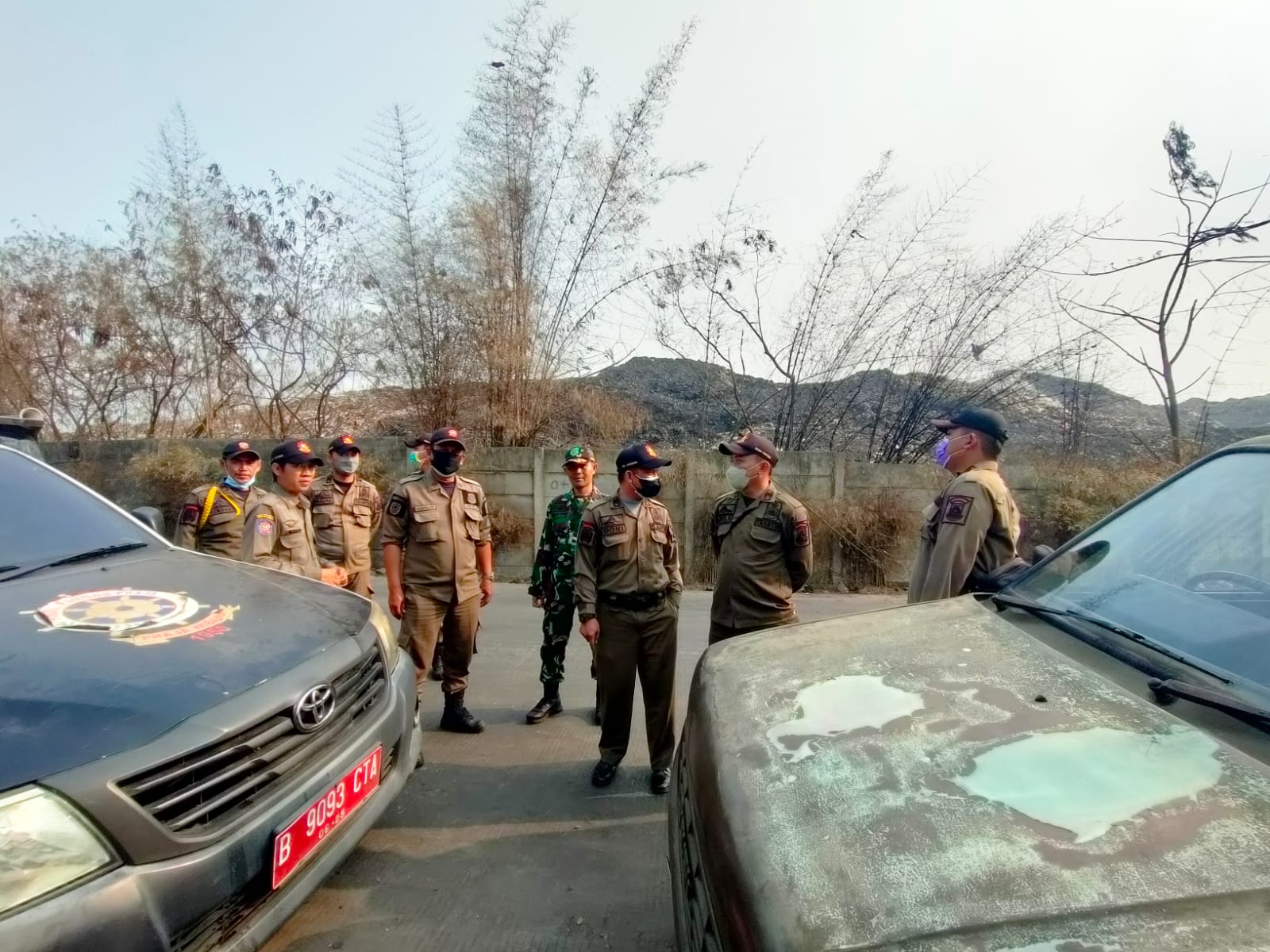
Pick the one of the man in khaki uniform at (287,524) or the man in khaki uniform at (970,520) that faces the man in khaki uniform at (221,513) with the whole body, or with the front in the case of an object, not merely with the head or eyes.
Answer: the man in khaki uniform at (970,520)

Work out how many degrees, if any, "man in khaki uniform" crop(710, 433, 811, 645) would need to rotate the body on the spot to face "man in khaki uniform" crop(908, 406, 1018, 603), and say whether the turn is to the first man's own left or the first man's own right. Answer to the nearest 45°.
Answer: approximately 135° to the first man's own left

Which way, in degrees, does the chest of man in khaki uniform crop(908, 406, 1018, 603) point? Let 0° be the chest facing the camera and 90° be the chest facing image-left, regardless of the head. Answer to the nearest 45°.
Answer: approximately 90°

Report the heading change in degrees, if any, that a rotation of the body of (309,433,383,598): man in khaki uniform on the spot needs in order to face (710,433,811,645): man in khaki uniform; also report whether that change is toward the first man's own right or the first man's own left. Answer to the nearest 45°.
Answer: approximately 45° to the first man's own left

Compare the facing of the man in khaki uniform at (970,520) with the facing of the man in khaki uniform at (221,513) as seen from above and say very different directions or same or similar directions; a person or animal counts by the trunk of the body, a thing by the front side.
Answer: very different directions

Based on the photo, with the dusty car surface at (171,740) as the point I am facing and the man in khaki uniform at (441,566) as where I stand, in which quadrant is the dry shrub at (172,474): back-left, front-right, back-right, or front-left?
back-right

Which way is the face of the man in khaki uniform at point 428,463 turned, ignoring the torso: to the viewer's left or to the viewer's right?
to the viewer's left

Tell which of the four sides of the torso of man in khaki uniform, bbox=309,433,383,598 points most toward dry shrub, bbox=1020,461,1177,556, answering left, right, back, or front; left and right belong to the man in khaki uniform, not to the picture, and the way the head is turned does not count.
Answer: left

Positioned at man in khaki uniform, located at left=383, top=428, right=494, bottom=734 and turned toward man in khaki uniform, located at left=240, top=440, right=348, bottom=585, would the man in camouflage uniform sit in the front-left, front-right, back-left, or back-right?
back-right

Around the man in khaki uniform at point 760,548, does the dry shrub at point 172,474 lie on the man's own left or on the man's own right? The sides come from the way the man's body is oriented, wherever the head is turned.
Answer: on the man's own right

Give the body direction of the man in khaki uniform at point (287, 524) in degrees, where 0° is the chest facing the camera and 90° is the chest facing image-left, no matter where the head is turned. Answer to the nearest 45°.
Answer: approximately 315°

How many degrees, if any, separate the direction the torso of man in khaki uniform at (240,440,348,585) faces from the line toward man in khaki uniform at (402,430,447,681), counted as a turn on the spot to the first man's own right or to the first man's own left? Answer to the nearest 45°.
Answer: approximately 90° to the first man's own left

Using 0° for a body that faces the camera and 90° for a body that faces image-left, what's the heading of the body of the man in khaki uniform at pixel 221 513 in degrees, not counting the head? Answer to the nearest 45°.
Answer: approximately 315°
